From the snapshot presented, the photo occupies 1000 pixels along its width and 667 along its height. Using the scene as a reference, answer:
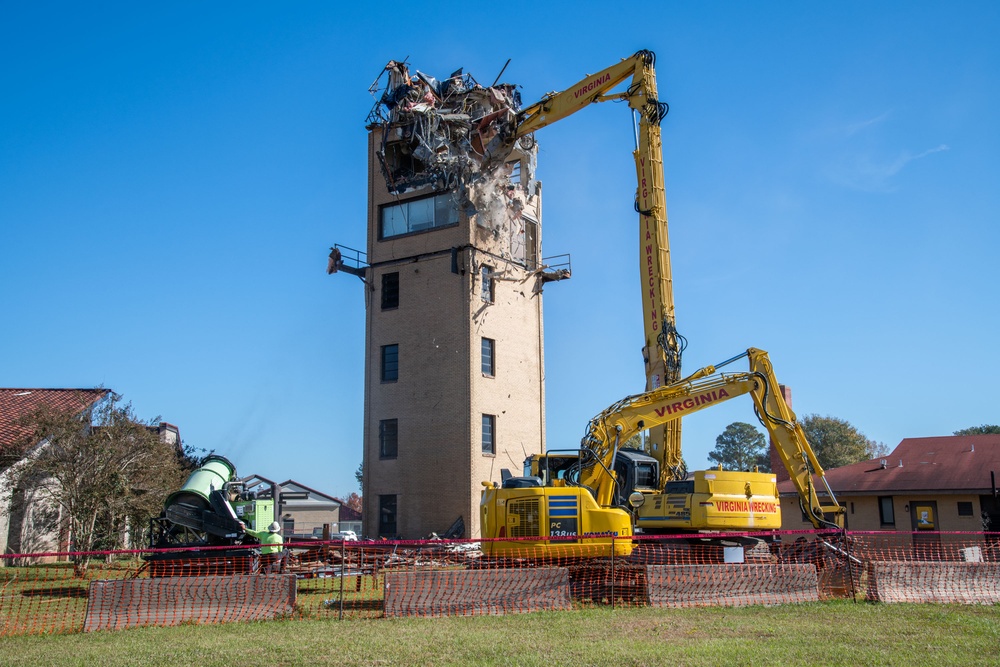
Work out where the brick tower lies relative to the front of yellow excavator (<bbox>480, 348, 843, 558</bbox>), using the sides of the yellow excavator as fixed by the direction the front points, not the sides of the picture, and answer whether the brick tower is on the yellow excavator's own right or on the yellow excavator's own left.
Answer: on the yellow excavator's own left

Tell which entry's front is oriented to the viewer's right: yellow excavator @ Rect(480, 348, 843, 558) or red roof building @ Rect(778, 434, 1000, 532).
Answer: the yellow excavator

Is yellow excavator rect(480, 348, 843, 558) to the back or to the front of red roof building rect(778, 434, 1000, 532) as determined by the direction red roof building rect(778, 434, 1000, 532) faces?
to the front

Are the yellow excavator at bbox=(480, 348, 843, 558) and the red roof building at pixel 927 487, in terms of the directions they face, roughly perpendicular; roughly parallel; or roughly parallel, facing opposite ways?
roughly perpendicular

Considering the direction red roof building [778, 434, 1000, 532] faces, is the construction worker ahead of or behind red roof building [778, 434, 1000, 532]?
ahead

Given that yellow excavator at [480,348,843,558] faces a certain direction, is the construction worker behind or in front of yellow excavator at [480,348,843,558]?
behind

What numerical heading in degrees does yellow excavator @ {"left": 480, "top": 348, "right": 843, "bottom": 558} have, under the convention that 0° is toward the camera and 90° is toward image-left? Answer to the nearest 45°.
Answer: approximately 270°

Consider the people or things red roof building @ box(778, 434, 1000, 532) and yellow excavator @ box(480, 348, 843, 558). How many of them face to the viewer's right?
1

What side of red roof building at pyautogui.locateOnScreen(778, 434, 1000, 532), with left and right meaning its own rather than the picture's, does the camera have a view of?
front

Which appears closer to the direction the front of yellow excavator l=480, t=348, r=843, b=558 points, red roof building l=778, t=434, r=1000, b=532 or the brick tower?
the red roof building

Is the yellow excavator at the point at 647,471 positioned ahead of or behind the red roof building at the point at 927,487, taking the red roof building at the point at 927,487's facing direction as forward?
ahead

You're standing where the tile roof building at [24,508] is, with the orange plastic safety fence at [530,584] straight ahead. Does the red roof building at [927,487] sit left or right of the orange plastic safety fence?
left

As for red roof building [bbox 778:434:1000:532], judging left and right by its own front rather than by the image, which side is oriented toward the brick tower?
right

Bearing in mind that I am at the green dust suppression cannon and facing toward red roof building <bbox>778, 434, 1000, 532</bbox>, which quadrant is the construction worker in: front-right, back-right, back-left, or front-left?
front-right

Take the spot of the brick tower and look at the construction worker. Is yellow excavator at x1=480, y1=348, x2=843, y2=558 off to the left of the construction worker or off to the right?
left
